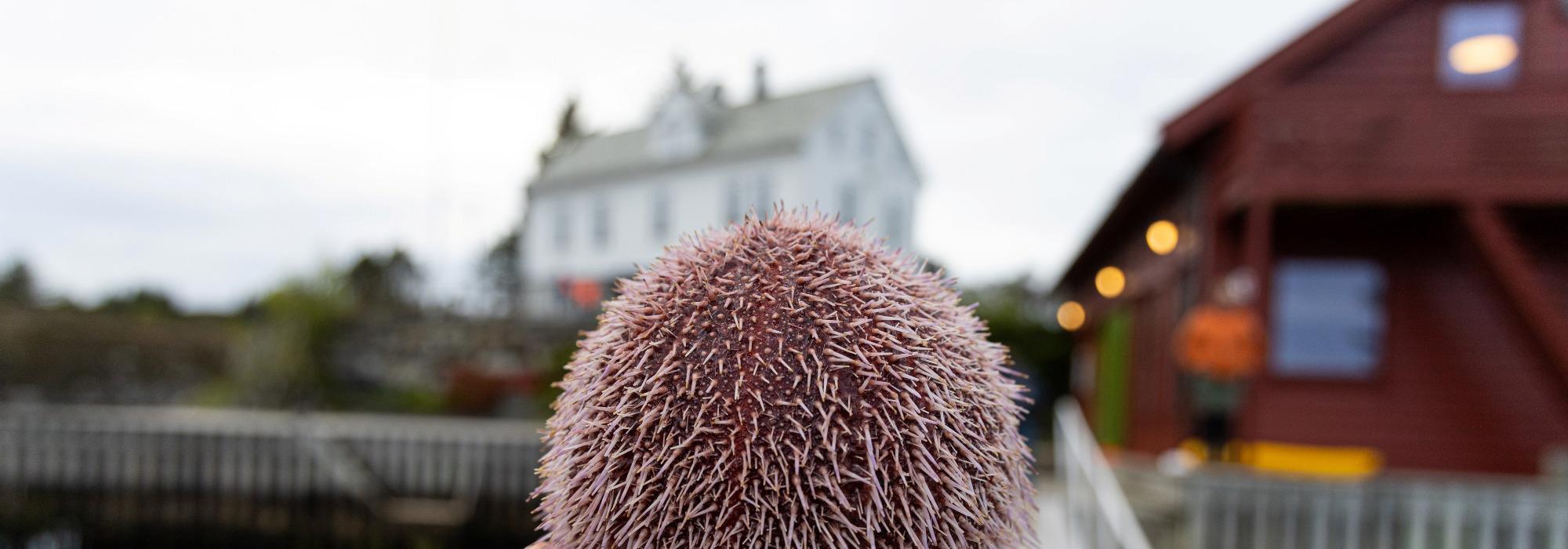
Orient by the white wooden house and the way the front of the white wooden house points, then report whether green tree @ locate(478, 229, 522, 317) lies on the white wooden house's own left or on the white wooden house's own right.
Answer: on the white wooden house's own right

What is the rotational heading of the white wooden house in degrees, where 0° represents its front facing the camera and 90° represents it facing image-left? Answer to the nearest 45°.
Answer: approximately 45°

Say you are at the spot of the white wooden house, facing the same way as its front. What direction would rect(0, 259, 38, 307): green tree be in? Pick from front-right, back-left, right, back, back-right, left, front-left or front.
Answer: right

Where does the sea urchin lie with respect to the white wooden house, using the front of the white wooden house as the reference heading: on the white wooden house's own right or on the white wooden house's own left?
on the white wooden house's own left

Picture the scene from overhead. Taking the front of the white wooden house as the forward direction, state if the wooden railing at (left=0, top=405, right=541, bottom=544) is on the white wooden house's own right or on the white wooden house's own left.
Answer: on the white wooden house's own right

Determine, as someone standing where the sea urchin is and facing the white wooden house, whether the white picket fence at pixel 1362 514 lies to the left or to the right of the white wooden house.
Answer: right
